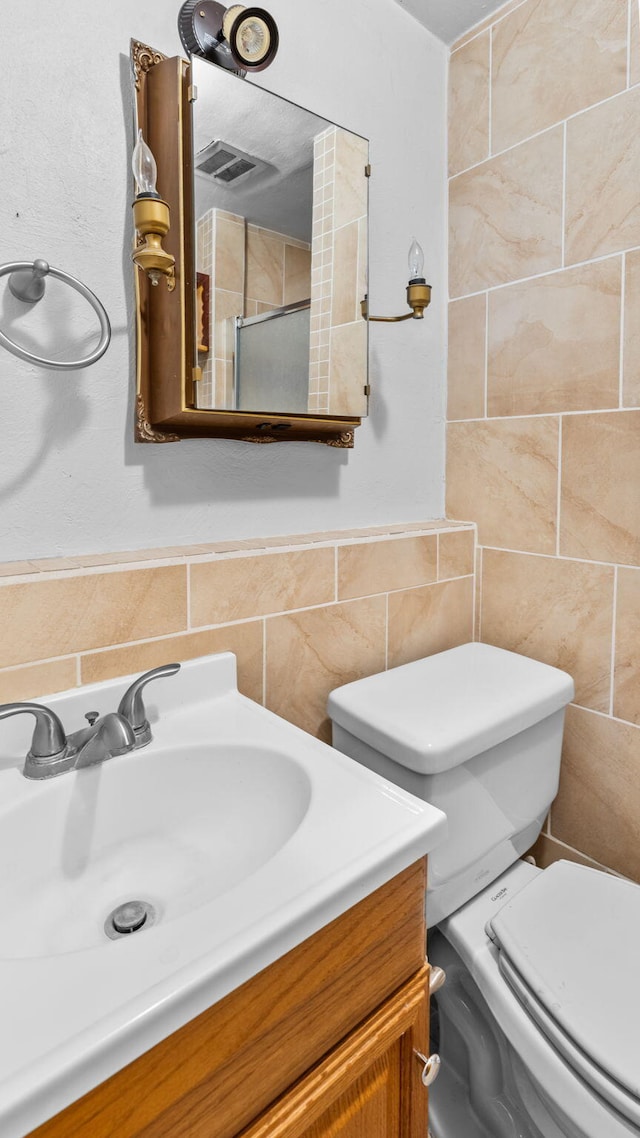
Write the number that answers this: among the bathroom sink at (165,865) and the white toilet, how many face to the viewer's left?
0

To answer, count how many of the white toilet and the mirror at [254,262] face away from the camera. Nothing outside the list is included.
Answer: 0
